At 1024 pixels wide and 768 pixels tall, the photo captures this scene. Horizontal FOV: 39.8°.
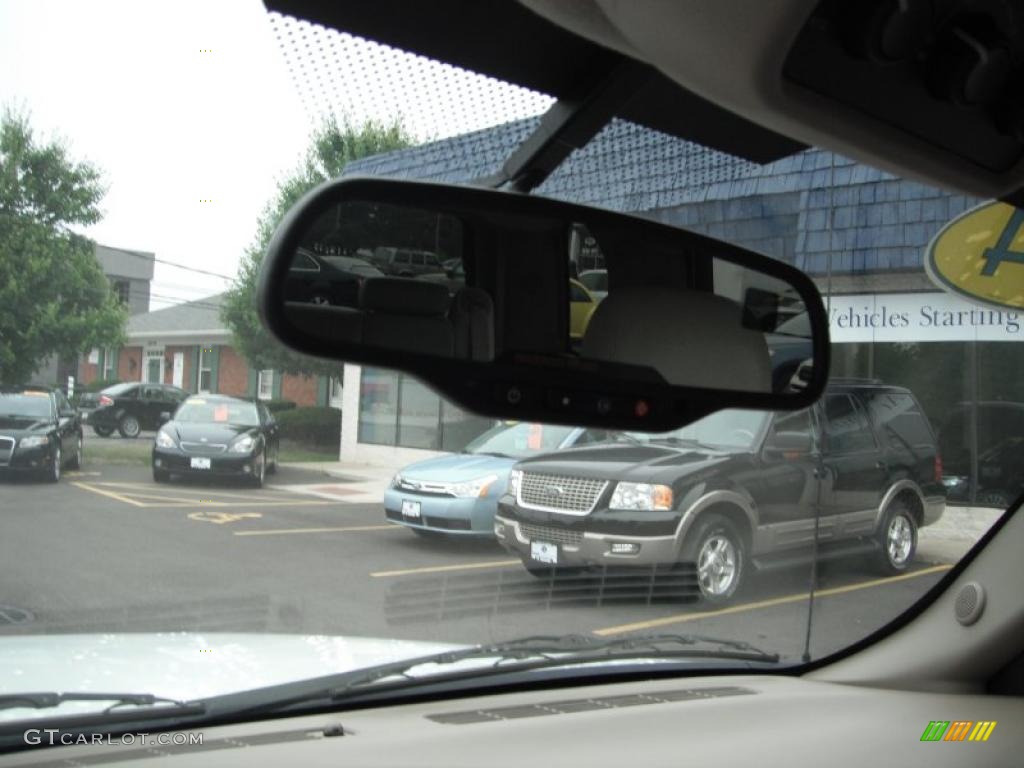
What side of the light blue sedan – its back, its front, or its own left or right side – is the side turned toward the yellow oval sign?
left

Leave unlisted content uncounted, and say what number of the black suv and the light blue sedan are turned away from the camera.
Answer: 0

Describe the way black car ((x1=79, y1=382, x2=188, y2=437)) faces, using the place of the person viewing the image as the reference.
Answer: facing away from the viewer and to the right of the viewer

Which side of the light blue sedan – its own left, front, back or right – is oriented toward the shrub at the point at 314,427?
right

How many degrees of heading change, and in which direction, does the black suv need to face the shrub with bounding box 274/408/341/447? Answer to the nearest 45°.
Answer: approximately 90° to its right
